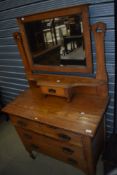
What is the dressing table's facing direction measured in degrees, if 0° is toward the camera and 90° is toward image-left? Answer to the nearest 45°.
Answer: approximately 45°
